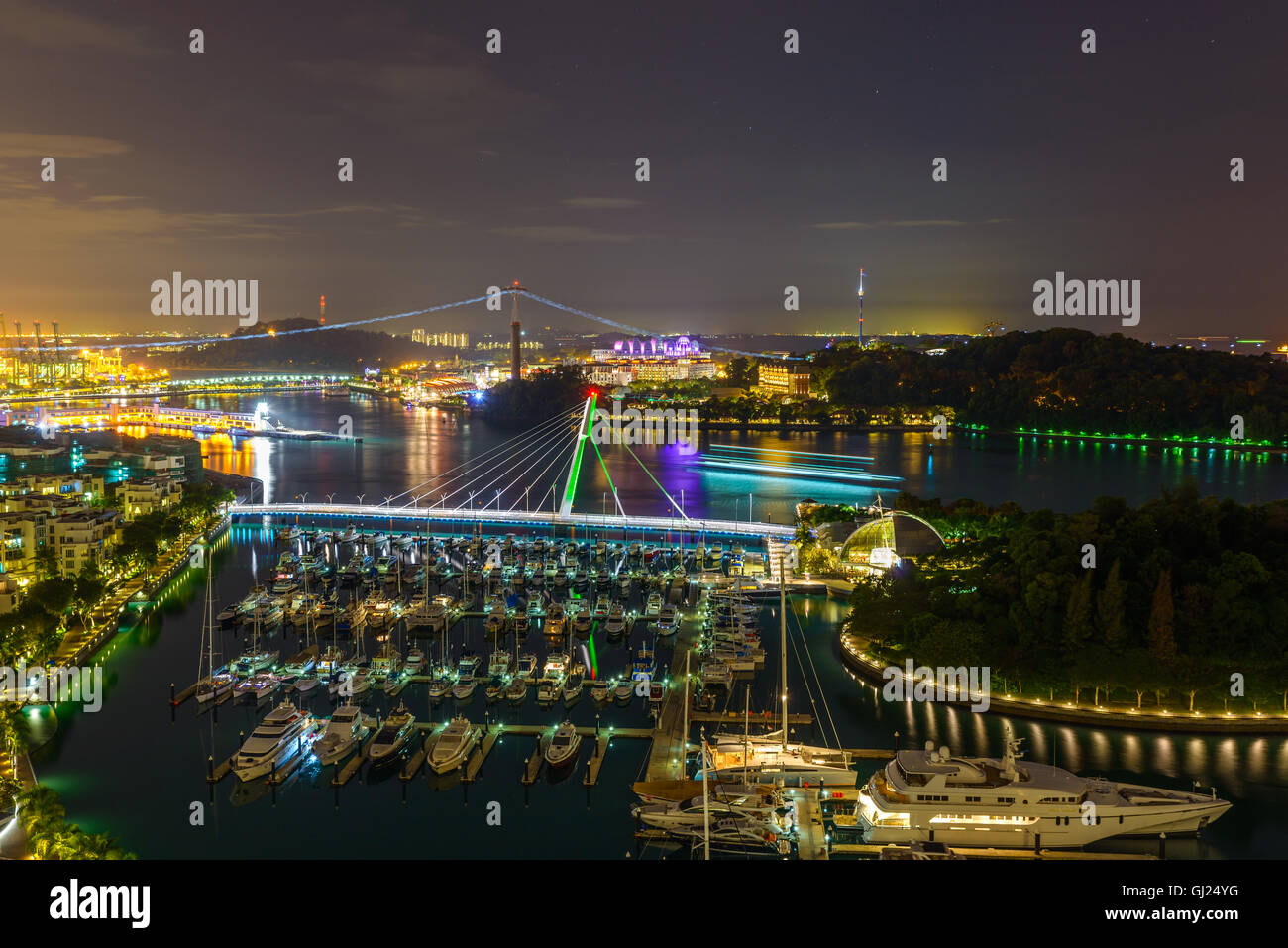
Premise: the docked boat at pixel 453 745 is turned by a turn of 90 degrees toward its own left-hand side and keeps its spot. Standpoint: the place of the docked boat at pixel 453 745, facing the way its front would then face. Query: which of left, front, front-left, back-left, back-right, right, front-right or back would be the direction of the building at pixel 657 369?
back-left

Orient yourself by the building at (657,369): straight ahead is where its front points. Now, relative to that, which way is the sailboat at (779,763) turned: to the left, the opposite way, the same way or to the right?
to the left

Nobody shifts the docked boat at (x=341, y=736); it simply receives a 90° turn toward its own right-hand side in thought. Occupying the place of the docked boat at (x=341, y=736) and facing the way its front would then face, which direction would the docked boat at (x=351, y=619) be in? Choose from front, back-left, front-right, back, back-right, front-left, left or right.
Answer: front-right

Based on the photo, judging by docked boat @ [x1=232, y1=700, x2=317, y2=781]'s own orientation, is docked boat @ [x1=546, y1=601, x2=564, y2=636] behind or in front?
behind

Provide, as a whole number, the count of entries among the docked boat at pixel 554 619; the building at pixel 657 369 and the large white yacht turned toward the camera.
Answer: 2

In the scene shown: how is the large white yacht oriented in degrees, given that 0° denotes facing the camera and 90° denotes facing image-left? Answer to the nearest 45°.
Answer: approximately 270°

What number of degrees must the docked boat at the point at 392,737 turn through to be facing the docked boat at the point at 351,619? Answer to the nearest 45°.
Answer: approximately 135° to its right

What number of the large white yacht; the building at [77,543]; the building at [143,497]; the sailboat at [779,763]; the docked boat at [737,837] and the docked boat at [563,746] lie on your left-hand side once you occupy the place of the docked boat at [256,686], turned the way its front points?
4

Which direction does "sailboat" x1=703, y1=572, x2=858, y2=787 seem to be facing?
to the viewer's right

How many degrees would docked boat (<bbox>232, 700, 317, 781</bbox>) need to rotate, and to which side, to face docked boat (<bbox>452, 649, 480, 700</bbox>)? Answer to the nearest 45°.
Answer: approximately 180°
